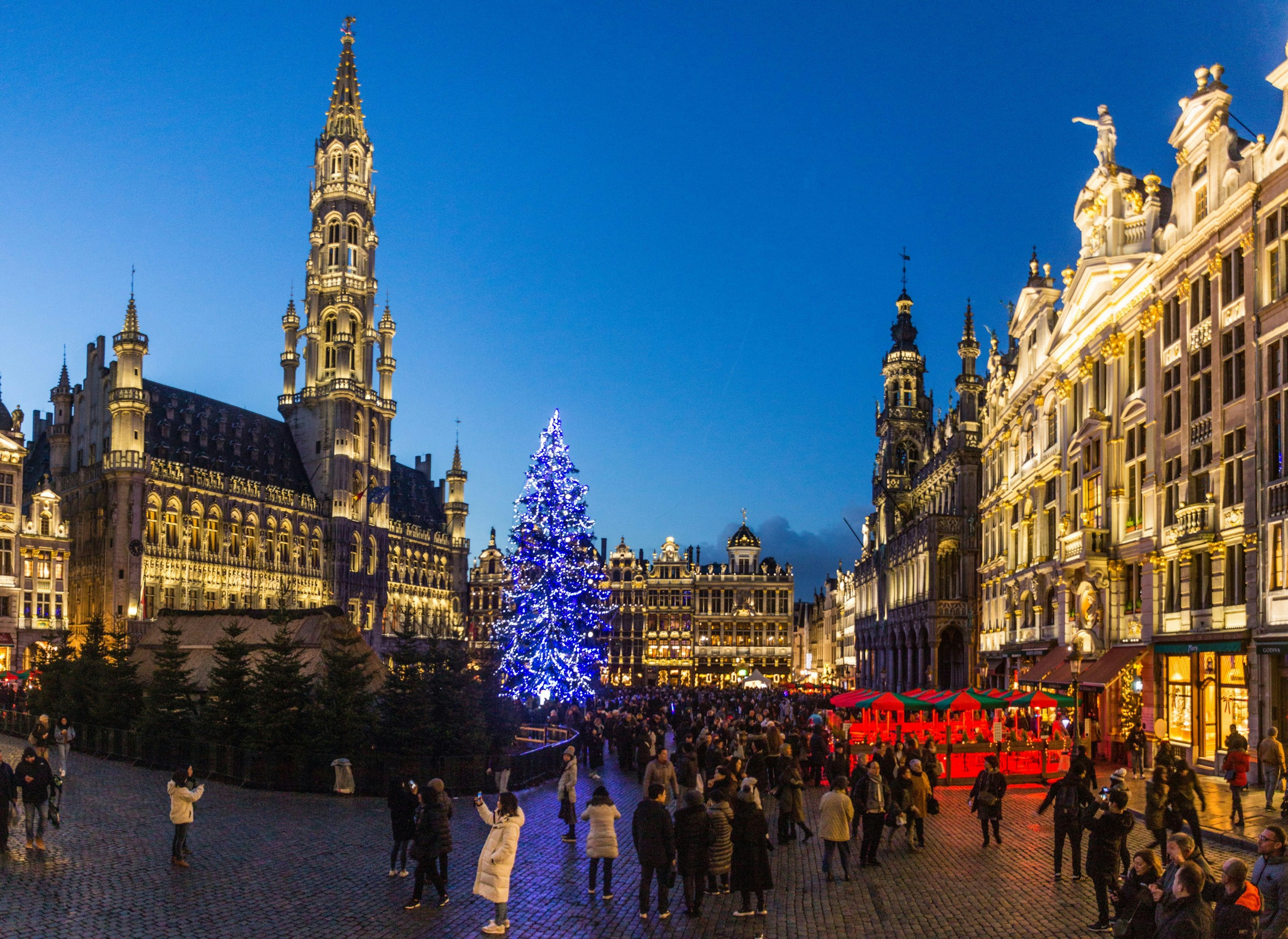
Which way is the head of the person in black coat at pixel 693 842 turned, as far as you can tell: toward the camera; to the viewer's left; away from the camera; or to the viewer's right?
away from the camera

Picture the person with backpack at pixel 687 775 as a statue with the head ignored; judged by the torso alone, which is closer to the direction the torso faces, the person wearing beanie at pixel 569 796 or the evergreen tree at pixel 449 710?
the evergreen tree

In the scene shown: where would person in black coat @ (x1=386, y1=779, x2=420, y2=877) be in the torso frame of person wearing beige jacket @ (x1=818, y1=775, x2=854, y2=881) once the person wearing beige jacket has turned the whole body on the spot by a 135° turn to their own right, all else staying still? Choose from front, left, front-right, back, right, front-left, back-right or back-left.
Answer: back-right

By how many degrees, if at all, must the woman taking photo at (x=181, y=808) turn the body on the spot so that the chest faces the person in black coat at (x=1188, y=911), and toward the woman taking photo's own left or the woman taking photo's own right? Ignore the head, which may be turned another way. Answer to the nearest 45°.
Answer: approximately 45° to the woman taking photo's own right

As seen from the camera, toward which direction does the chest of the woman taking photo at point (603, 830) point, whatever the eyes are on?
away from the camera

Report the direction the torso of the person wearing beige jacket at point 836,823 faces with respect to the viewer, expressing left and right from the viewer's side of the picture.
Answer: facing away from the viewer

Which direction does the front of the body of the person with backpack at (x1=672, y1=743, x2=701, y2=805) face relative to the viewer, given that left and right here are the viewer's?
facing away from the viewer

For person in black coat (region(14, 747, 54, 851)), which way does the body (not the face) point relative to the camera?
toward the camera
